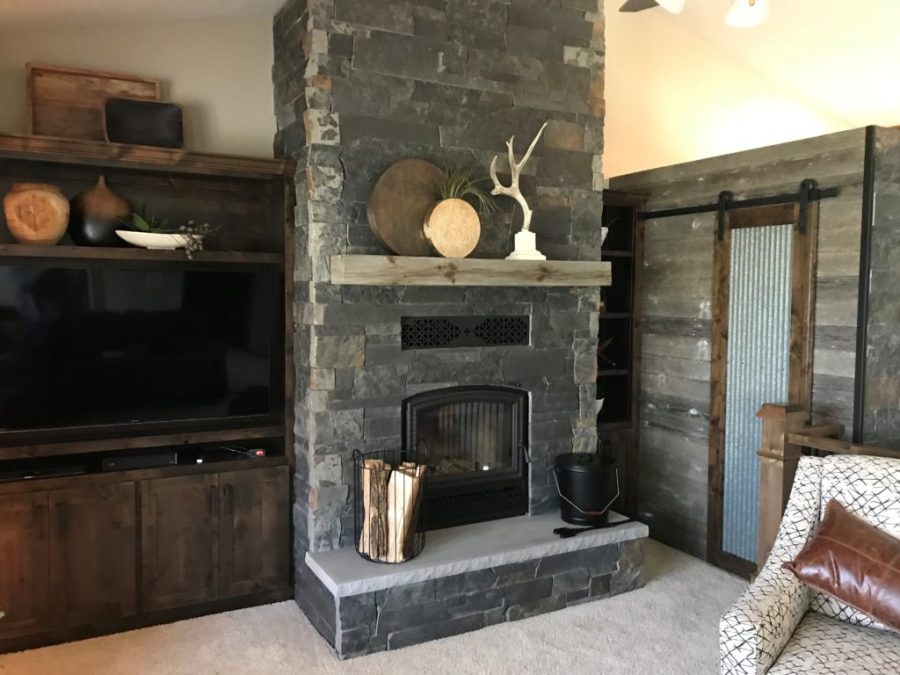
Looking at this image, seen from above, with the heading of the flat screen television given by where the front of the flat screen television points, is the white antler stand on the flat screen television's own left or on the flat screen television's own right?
on the flat screen television's own left

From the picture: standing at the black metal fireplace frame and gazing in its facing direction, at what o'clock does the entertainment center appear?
The entertainment center is roughly at 4 o'clock from the black metal fireplace frame.

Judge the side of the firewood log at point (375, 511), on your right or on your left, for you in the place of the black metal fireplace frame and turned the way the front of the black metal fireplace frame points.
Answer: on your right

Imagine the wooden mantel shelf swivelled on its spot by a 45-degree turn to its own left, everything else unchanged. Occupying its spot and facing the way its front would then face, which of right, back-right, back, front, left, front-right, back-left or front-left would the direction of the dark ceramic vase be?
back

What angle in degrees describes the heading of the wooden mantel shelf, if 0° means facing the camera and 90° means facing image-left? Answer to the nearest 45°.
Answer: approximately 315°

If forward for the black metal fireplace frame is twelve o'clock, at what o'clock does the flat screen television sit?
The flat screen television is roughly at 4 o'clock from the black metal fireplace frame.

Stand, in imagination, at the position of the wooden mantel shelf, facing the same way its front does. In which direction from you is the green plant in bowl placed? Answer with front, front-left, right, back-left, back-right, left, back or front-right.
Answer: back-right
